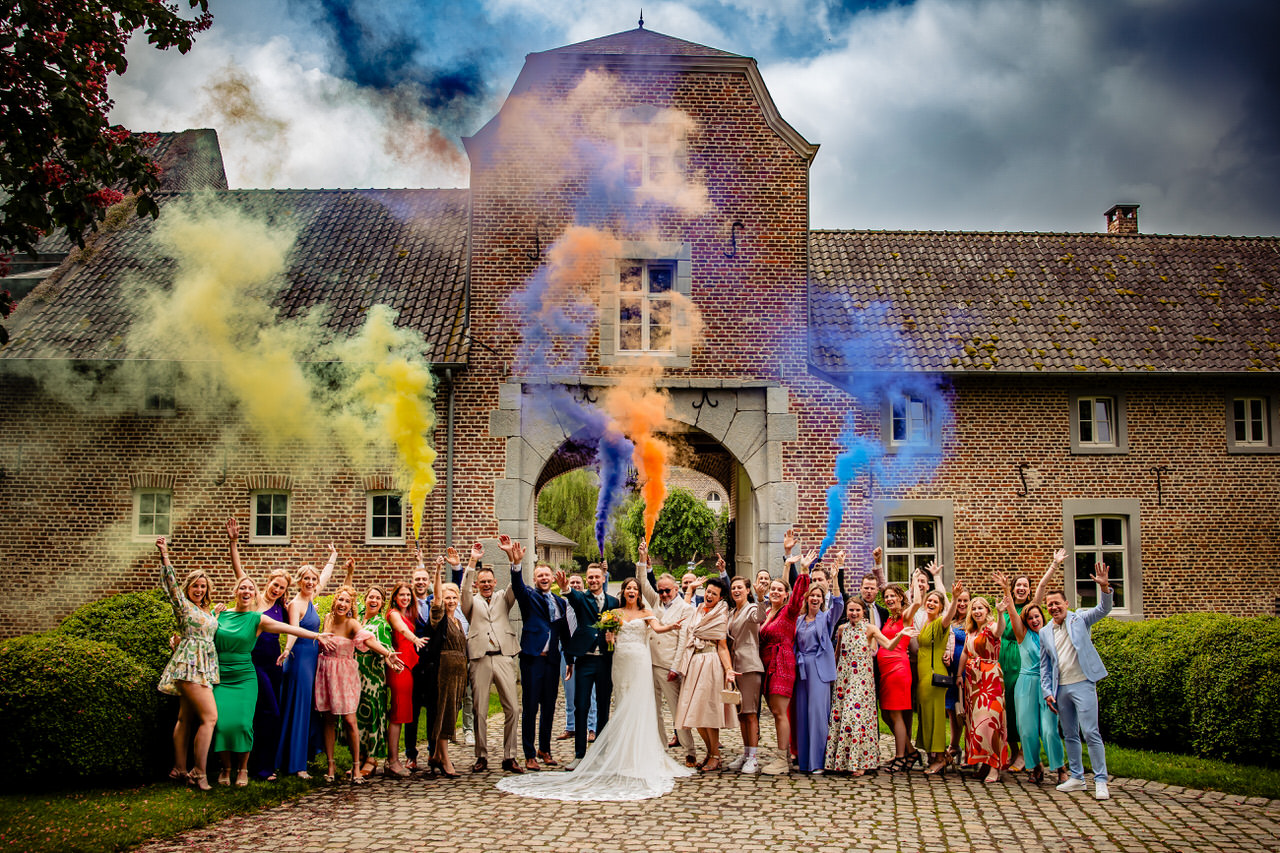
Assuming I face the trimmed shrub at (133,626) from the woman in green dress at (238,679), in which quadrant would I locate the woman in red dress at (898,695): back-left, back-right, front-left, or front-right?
back-right

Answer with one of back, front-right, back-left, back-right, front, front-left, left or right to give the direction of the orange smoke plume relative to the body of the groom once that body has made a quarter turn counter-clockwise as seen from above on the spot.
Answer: left

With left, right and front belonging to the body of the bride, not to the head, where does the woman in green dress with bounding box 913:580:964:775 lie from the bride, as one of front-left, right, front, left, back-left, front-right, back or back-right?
left

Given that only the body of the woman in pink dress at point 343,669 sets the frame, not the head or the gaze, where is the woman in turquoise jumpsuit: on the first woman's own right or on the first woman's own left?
on the first woman's own left

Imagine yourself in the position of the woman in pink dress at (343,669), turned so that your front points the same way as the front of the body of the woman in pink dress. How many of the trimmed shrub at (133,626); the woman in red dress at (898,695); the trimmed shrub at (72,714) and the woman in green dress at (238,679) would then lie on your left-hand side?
1

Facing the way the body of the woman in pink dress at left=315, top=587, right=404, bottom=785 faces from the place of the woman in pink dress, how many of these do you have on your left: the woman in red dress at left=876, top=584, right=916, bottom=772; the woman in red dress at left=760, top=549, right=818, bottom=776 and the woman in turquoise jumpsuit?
3

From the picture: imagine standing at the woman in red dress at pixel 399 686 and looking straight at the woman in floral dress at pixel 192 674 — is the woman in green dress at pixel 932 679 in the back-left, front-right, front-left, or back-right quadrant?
back-left
